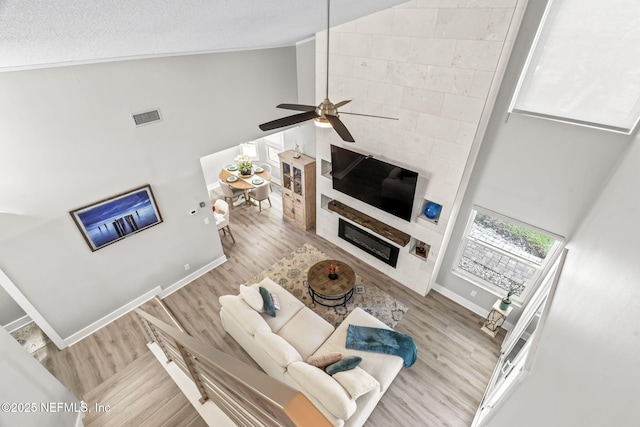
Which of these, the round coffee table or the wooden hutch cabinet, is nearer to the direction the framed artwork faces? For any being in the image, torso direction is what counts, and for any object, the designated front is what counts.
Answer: the round coffee table

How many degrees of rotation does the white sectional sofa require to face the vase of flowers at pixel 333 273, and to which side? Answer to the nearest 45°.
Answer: approximately 45° to its left

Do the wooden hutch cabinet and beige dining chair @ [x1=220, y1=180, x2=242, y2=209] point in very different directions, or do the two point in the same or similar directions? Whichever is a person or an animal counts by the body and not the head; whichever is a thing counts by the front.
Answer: very different directions

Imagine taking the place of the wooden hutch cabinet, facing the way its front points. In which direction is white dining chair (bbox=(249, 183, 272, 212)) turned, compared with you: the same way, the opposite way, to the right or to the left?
to the right

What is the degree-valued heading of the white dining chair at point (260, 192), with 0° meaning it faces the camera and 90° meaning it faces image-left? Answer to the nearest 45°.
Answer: approximately 135°

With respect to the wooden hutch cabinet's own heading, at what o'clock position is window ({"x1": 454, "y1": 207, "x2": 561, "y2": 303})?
The window is roughly at 9 o'clock from the wooden hutch cabinet.

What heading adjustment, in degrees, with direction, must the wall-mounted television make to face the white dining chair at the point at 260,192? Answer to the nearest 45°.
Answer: approximately 90° to its right

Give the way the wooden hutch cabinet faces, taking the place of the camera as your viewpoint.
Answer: facing the viewer and to the left of the viewer

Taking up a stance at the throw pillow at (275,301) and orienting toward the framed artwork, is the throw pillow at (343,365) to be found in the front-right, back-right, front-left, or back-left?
back-left

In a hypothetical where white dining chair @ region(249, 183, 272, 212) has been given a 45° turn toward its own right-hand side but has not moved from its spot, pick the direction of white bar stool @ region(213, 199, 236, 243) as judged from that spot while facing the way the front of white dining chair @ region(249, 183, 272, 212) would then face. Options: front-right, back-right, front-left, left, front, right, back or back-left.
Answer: back-left

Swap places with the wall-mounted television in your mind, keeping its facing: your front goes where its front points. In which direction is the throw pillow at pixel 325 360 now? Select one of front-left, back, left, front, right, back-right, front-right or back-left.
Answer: front-left

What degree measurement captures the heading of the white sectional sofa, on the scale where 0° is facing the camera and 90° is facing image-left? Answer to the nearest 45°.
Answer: approximately 225°

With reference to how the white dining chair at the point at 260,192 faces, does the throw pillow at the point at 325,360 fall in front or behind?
behind

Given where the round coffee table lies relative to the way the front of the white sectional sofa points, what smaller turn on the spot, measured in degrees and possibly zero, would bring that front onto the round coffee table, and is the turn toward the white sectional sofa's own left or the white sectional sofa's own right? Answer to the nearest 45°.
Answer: approximately 45° to the white sectional sofa's own left

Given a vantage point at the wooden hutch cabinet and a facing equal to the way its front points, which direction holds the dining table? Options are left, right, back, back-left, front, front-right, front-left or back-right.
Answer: right

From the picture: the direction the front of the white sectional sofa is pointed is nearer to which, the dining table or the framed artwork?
the dining table

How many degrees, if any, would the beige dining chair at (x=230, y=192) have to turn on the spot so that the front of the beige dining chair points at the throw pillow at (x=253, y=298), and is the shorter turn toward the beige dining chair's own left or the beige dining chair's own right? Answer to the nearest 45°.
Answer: approximately 135° to the beige dining chair's own right
